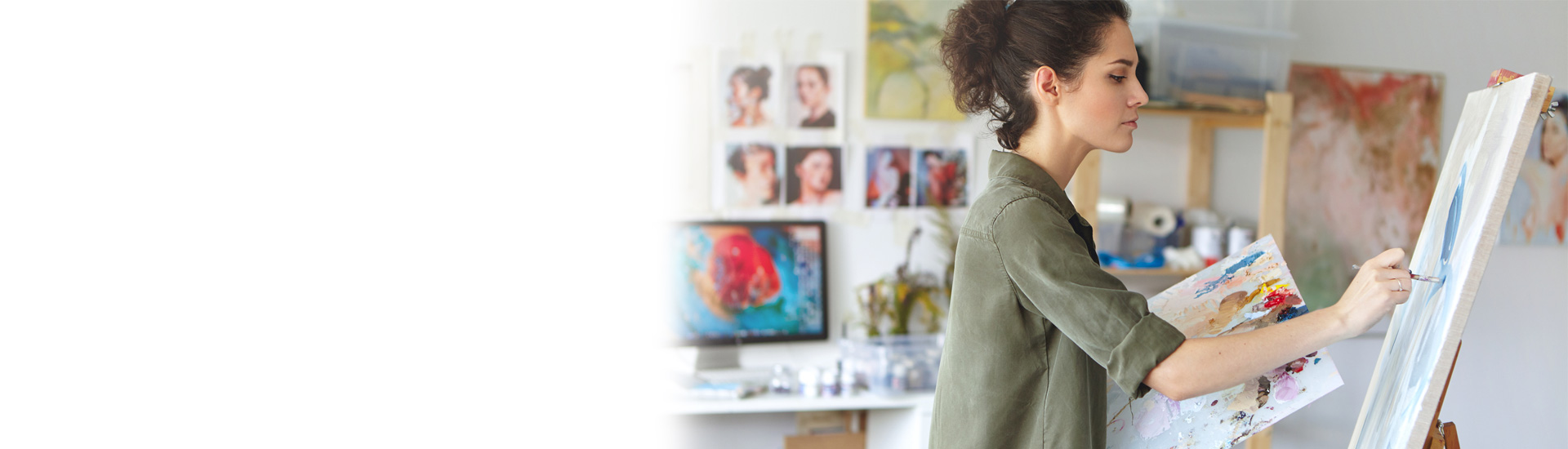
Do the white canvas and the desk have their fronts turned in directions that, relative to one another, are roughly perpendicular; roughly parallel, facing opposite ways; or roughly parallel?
roughly perpendicular

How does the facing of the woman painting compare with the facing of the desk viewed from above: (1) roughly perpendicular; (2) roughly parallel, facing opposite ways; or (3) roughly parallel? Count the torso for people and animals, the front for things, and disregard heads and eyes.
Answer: roughly perpendicular

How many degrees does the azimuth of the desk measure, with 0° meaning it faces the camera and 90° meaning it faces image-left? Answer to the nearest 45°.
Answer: approximately 0°

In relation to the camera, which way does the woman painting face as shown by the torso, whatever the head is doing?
to the viewer's right

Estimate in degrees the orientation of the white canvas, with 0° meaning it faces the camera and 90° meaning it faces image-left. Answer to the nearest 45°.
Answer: approximately 45°

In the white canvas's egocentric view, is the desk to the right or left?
on its right

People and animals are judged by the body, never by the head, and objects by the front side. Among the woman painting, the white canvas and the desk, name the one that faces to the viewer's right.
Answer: the woman painting

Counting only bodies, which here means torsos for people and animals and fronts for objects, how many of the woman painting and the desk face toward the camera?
1

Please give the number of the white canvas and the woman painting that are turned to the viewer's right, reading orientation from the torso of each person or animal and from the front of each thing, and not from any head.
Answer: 1
